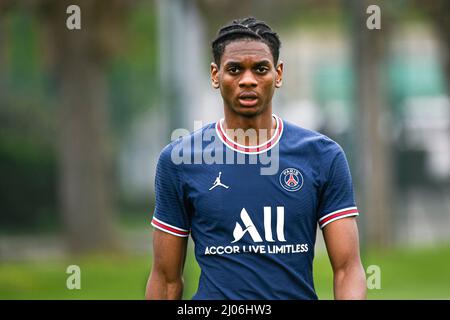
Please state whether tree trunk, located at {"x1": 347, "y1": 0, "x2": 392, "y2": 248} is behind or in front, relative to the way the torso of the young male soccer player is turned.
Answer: behind

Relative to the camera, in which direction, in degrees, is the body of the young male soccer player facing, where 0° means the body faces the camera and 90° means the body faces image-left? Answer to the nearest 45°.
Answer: approximately 0°

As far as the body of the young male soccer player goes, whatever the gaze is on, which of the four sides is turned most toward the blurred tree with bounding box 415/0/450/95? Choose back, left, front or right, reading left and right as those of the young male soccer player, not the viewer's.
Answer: back

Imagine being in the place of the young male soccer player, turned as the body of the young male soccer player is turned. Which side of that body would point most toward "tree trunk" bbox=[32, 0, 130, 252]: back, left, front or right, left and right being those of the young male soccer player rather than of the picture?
back
